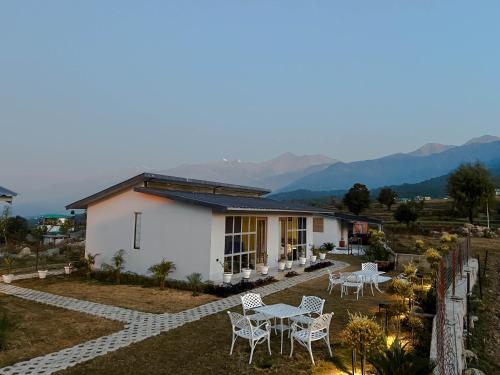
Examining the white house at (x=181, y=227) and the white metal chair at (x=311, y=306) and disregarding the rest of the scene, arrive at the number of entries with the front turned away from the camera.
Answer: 0

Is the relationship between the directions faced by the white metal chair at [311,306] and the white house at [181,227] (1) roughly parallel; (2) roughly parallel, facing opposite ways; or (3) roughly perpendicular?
roughly perpendicular

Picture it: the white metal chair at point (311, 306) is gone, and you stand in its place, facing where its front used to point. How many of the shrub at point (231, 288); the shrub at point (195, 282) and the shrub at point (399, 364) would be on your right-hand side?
2

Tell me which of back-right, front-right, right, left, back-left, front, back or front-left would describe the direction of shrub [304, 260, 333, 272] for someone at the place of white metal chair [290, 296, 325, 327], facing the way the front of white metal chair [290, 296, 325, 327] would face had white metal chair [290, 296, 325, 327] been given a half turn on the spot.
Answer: front-left

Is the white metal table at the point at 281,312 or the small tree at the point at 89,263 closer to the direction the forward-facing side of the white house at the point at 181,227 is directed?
the white metal table

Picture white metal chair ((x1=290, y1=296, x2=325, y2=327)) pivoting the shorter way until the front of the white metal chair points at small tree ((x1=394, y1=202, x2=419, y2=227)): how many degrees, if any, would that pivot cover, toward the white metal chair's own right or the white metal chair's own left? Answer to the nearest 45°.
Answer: approximately 135° to the white metal chair's own right

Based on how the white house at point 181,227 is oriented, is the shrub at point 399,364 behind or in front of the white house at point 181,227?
in front

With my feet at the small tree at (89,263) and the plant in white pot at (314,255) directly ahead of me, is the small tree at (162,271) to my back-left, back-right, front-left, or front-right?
front-right

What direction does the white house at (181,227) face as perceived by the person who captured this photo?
facing the viewer and to the right of the viewer

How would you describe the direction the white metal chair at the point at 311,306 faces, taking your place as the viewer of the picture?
facing the viewer and to the left of the viewer

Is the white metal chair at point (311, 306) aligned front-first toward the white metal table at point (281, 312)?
yes

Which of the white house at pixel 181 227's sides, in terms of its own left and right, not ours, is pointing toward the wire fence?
front

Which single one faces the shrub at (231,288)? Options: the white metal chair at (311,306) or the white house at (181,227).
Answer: the white house

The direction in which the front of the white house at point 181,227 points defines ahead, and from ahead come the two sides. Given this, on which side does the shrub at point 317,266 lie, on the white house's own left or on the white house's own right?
on the white house's own left

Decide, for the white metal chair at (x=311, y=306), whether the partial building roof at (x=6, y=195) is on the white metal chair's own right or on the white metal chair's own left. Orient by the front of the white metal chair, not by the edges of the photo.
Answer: on the white metal chair's own right

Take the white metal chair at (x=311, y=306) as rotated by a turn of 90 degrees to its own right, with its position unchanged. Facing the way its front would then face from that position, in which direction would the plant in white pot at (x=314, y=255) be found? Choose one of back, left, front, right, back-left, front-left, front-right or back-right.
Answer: front-right
